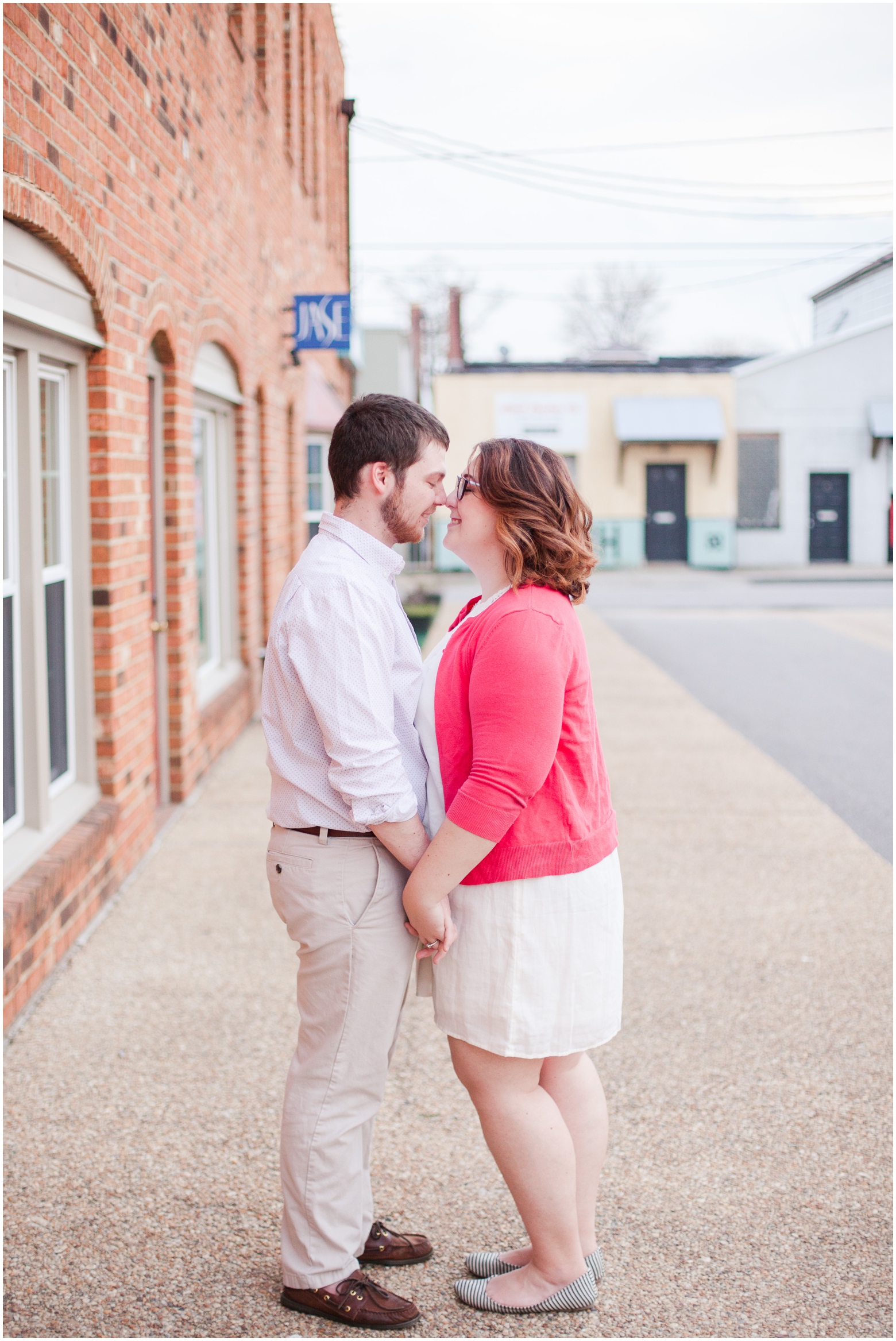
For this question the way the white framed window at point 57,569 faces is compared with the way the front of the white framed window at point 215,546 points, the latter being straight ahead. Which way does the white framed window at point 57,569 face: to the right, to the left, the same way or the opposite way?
the same way

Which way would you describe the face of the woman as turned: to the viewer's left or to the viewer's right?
to the viewer's left

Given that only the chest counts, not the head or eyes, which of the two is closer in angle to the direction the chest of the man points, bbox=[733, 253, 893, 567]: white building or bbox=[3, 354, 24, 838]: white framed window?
the white building

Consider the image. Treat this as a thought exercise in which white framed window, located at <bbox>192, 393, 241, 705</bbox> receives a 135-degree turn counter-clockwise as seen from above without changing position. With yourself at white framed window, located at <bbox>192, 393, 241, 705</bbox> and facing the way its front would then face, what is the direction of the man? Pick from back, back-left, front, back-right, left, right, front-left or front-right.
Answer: back-left

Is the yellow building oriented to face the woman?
yes

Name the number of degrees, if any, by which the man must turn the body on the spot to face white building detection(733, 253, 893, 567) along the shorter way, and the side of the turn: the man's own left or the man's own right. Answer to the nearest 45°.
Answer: approximately 90° to the man's own left

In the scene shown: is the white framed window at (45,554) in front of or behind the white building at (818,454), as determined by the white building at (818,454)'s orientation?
in front

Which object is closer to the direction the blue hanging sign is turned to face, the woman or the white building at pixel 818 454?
the woman

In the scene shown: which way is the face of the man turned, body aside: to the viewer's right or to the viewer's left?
to the viewer's right

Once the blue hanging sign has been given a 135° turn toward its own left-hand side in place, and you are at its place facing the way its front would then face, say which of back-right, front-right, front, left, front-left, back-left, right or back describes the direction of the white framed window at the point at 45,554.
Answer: back-right

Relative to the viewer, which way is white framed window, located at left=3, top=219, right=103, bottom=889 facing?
to the viewer's right

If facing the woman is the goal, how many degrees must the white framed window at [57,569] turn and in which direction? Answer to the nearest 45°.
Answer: approximately 90° to its right

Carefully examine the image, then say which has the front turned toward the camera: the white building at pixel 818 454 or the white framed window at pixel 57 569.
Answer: the white building

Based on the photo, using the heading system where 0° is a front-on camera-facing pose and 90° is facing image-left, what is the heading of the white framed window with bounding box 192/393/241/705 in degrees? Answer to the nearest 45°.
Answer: approximately 270°

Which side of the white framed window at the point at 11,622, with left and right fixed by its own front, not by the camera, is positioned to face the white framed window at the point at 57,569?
left

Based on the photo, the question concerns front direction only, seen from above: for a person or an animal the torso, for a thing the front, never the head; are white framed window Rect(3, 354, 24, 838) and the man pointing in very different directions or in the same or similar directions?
same or similar directions

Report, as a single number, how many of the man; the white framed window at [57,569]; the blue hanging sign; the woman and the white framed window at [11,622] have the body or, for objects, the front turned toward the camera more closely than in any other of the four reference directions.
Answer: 1

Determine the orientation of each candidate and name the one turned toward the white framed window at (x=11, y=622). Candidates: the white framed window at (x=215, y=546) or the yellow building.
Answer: the yellow building

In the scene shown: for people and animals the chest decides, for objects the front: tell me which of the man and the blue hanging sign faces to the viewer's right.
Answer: the man

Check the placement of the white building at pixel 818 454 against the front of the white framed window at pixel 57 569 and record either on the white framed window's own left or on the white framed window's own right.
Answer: on the white framed window's own left
